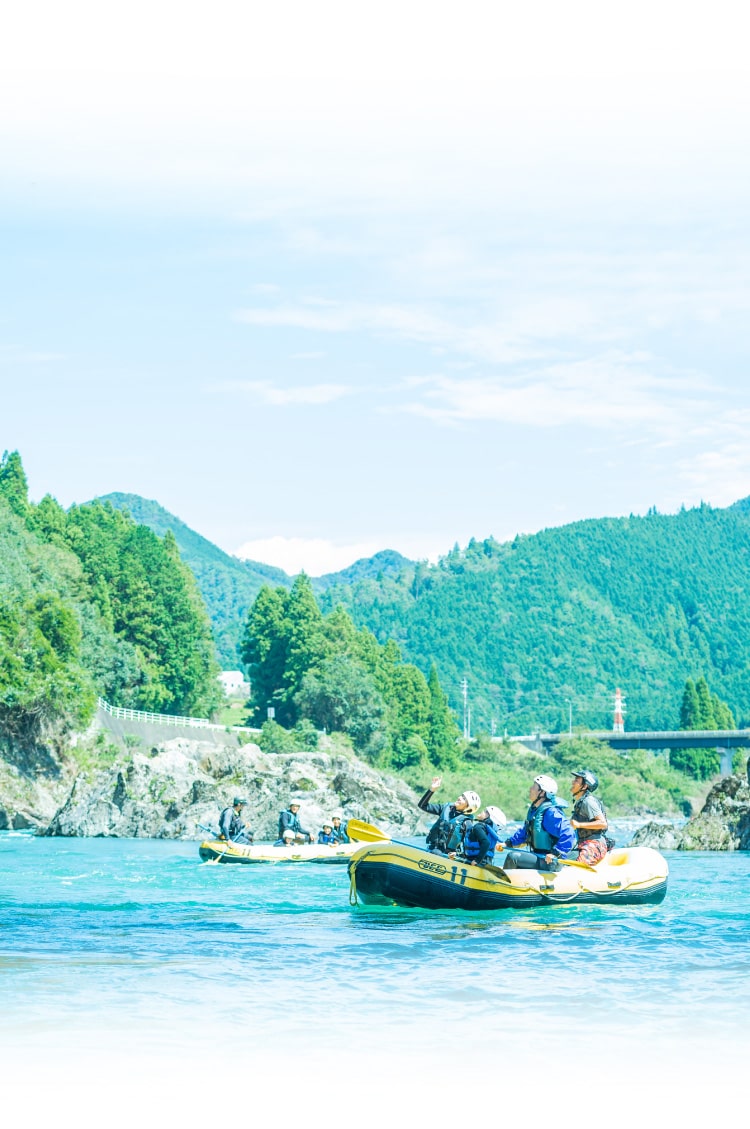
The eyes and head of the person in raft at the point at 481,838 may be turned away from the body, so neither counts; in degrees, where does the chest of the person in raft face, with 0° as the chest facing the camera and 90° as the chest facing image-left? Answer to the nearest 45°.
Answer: approximately 90°

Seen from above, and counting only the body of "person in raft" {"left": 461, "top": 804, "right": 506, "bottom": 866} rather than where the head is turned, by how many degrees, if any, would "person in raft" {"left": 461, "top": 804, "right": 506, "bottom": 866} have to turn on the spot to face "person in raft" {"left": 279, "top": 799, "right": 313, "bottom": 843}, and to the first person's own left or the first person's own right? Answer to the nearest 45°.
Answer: approximately 90° to the first person's own right

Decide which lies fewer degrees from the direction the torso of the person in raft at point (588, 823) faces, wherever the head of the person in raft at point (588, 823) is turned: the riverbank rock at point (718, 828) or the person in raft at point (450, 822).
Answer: the person in raft

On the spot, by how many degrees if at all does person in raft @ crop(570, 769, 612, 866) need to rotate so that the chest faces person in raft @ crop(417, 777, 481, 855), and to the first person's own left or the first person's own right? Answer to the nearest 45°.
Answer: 0° — they already face them

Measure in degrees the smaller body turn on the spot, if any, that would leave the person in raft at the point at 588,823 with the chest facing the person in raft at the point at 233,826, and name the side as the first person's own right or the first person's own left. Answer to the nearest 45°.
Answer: approximately 45° to the first person's own right

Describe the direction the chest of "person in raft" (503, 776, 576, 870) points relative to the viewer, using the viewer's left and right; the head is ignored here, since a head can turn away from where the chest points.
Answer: facing to the left of the viewer

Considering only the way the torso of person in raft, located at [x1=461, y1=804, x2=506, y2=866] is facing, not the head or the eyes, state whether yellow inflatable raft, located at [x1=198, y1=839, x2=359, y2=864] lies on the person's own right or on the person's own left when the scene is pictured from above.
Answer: on the person's own right

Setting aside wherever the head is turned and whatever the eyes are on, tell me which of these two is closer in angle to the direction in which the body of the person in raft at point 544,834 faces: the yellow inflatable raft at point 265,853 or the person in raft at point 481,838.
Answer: the person in raft

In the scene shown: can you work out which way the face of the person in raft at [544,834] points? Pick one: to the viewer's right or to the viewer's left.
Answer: to the viewer's left

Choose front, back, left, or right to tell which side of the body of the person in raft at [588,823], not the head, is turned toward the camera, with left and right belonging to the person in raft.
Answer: left
